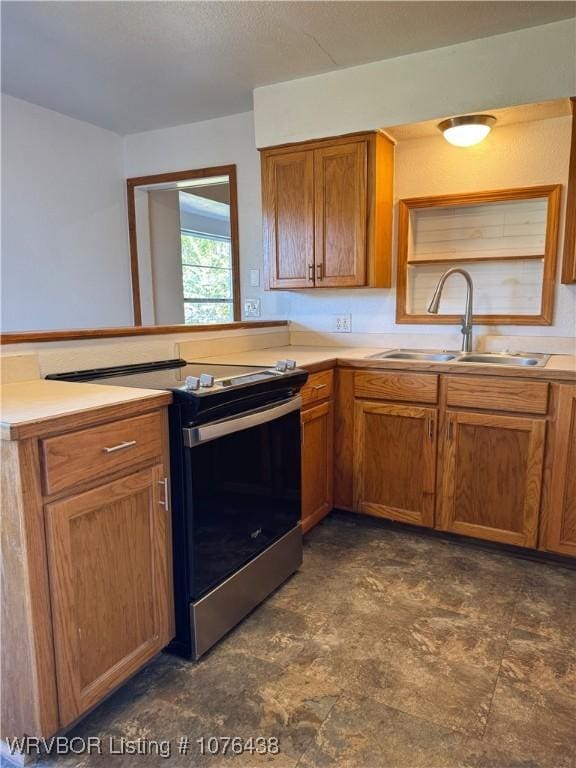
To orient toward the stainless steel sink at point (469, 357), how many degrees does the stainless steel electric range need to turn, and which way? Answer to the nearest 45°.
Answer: approximately 90° to its left

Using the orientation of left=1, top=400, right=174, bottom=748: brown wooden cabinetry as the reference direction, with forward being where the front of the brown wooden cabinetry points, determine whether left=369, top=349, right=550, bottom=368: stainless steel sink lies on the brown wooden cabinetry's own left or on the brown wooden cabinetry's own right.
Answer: on the brown wooden cabinetry's own left

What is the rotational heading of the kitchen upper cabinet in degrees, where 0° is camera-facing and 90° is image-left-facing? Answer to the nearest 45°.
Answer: approximately 45°

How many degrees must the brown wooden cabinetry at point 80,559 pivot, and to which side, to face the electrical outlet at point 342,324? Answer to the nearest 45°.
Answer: approximately 90° to its left

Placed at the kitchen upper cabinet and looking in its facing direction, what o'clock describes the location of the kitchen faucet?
The kitchen faucet is roughly at 8 o'clock from the kitchen upper cabinet.

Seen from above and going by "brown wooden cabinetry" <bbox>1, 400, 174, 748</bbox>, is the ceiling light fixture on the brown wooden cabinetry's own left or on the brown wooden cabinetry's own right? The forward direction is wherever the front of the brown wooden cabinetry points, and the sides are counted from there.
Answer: on the brown wooden cabinetry's own left

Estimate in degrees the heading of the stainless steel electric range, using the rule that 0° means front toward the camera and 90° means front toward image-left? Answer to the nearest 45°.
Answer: approximately 315°

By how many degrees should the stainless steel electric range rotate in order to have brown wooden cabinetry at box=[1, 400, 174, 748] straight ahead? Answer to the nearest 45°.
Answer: approximately 90° to its right
